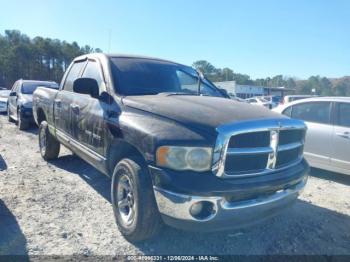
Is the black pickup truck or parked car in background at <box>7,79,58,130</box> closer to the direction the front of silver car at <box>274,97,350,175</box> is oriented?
the black pickup truck

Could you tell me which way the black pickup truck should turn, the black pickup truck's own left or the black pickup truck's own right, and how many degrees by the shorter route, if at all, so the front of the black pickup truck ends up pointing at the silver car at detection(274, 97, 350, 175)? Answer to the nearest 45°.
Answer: approximately 90° to the black pickup truck's own left

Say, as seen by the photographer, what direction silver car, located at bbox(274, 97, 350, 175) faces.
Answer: facing the viewer and to the right of the viewer

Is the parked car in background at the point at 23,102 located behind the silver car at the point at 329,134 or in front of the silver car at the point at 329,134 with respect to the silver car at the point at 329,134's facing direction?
behind
